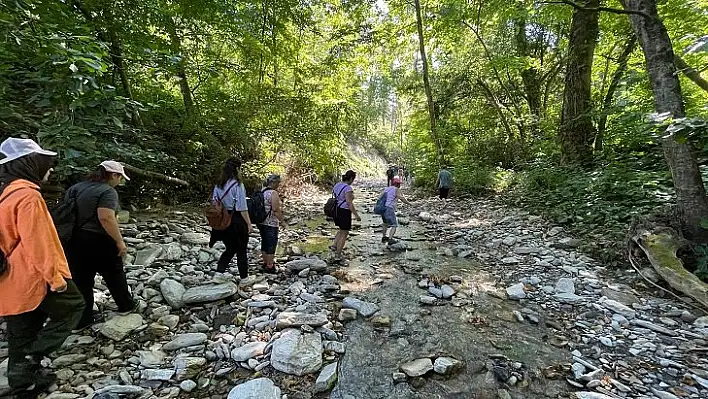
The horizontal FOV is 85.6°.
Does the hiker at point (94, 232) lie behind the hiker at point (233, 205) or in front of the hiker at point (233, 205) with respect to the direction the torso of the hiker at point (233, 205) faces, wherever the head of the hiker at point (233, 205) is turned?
behind

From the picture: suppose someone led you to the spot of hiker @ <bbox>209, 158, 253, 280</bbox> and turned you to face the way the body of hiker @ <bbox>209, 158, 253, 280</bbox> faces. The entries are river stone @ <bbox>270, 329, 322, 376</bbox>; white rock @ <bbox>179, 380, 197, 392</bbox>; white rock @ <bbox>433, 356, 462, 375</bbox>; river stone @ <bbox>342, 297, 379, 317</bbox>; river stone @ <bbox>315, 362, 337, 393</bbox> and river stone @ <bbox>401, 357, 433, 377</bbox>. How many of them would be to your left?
0

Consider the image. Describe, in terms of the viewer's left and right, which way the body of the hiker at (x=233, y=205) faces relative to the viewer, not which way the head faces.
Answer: facing away from the viewer and to the right of the viewer

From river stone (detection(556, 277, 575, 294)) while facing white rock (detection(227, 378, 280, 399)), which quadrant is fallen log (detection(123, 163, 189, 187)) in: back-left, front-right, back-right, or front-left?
front-right

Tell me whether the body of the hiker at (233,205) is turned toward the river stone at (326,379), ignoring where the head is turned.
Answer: no

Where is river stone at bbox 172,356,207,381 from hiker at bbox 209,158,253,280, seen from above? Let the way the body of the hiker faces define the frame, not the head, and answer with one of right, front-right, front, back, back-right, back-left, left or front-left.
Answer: back-right

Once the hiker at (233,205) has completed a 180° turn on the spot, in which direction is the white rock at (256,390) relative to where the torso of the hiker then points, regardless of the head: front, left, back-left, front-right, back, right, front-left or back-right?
front-left
